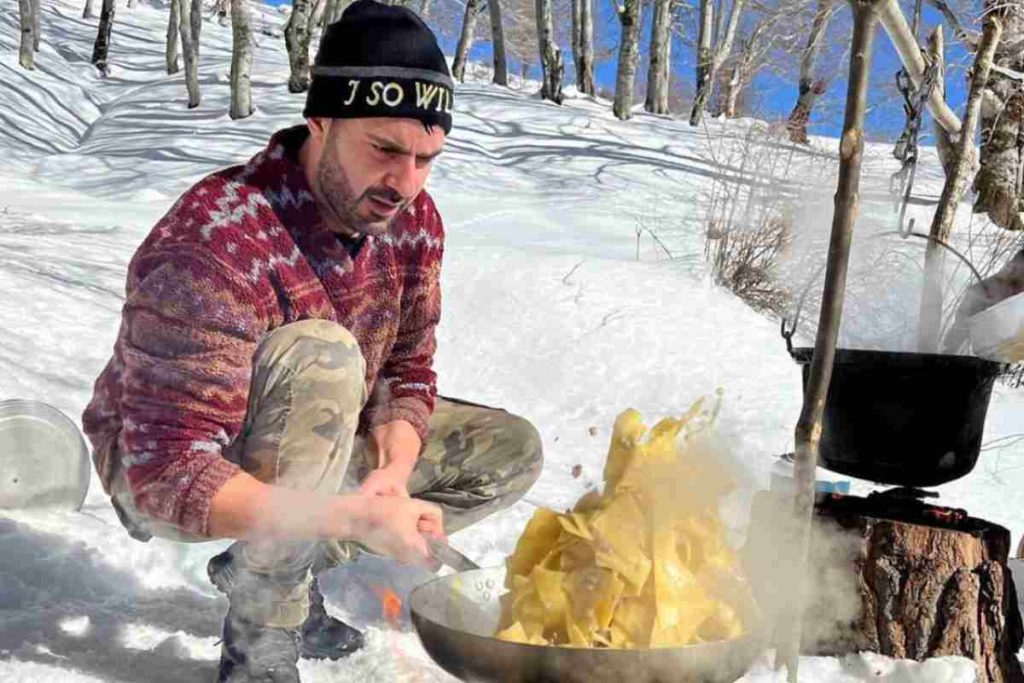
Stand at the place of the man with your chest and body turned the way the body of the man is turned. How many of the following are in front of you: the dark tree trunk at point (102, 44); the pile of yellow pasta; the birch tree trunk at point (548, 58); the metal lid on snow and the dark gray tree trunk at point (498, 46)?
1

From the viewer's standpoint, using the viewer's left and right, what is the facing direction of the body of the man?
facing the viewer and to the right of the viewer

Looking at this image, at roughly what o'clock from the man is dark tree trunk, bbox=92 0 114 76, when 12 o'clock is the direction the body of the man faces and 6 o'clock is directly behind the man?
The dark tree trunk is roughly at 7 o'clock from the man.

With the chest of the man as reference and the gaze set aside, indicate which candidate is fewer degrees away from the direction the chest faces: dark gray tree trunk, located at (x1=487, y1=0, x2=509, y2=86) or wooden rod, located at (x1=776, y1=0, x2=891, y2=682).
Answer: the wooden rod

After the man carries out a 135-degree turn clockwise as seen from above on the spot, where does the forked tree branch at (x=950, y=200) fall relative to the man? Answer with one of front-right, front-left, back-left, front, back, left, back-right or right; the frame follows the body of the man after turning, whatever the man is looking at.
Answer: back-right

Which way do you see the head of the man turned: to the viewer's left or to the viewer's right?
to the viewer's right

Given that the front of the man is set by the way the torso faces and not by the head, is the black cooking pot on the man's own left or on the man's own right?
on the man's own left

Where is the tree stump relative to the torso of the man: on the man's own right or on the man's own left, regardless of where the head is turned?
on the man's own left

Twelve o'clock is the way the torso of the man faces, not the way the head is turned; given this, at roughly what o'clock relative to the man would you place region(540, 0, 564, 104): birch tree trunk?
The birch tree trunk is roughly at 8 o'clock from the man.

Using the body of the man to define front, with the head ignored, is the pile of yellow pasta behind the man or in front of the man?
in front

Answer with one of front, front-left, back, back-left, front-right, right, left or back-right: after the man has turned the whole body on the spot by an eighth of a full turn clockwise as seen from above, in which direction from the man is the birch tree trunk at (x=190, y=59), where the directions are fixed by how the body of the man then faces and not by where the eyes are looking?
back

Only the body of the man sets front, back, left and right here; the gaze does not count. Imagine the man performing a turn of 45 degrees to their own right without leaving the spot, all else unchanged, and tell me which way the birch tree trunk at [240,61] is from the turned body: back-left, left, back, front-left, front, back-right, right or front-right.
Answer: back

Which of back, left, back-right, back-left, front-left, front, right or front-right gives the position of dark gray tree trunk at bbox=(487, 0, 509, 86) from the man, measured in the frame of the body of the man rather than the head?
back-left
